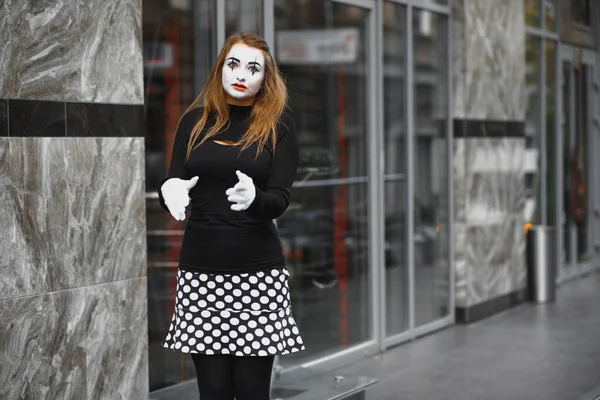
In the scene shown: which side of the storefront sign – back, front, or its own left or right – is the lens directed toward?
front

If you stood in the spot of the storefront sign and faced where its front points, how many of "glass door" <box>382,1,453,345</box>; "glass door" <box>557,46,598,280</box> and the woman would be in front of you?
1

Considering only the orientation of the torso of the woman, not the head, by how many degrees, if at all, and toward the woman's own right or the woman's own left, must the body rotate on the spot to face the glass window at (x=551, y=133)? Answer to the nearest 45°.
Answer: approximately 135° to the woman's own left

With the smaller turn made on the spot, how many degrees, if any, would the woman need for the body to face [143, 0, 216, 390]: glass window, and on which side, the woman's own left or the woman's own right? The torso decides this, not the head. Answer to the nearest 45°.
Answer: approximately 180°

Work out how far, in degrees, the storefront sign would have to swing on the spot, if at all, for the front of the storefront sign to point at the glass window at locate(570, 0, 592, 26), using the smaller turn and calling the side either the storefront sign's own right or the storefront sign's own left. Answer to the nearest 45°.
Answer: approximately 135° to the storefront sign's own left

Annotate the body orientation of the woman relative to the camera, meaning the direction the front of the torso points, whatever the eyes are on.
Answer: toward the camera

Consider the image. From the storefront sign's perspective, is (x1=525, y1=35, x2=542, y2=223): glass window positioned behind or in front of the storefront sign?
behind

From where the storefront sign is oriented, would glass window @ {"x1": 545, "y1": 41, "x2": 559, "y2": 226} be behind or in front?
behind

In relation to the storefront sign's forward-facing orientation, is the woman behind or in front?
in front

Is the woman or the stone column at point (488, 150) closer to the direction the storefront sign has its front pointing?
the woman

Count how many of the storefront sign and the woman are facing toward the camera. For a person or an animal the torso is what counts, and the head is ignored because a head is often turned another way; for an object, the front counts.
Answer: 2

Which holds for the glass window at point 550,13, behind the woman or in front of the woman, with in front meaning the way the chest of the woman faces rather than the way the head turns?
behind
